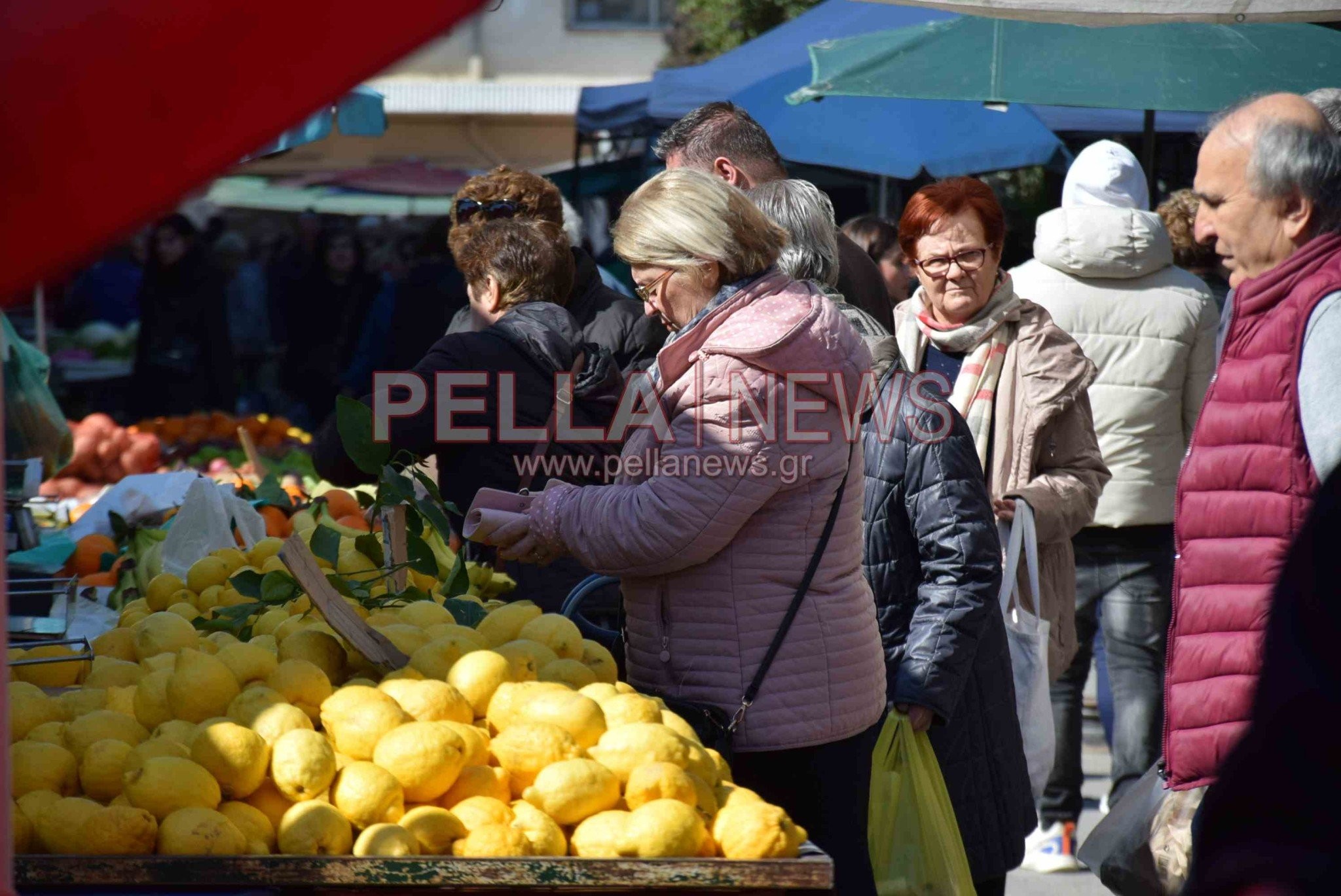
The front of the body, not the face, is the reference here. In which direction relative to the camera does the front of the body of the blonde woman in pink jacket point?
to the viewer's left

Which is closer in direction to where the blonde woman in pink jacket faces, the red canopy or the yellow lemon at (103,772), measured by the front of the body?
the yellow lemon

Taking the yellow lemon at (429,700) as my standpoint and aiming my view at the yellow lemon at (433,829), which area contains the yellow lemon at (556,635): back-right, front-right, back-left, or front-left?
back-left

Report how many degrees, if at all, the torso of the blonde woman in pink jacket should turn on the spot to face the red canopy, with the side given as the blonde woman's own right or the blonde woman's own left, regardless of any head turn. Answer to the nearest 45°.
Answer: approximately 90° to the blonde woman's own left

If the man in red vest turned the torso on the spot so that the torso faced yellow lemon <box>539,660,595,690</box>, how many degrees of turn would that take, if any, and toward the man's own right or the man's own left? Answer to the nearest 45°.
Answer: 0° — they already face it

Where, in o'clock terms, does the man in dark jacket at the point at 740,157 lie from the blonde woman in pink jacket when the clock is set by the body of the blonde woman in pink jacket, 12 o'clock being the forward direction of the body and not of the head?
The man in dark jacket is roughly at 3 o'clock from the blonde woman in pink jacket.

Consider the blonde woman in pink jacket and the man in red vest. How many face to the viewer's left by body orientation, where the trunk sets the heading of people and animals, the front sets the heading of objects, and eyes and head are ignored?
2

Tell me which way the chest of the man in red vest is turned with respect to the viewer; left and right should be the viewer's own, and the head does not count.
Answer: facing to the left of the viewer

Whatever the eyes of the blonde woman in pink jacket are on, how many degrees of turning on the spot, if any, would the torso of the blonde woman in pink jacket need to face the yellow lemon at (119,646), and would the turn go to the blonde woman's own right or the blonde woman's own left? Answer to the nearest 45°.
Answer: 0° — they already face it

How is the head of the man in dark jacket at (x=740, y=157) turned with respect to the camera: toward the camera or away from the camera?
away from the camera

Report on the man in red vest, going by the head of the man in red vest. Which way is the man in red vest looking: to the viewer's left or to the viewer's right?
to the viewer's left
